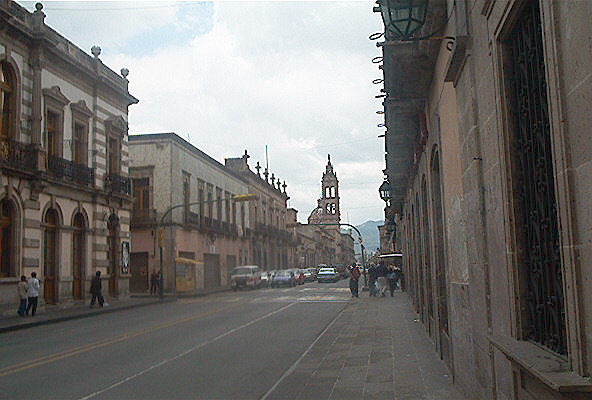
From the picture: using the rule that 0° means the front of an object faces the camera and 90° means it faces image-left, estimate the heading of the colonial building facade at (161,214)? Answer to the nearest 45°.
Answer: approximately 315°
